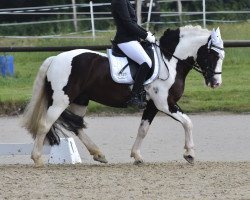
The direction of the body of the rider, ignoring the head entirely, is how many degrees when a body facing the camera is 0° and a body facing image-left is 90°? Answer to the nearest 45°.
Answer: approximately 270°

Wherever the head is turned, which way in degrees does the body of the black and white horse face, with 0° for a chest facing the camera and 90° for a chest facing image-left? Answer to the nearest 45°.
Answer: approximately 270°
